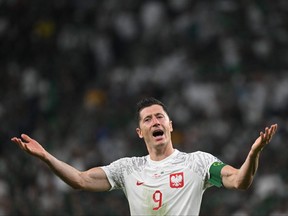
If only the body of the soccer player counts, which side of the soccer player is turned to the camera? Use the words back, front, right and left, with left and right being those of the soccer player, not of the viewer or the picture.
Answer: front
